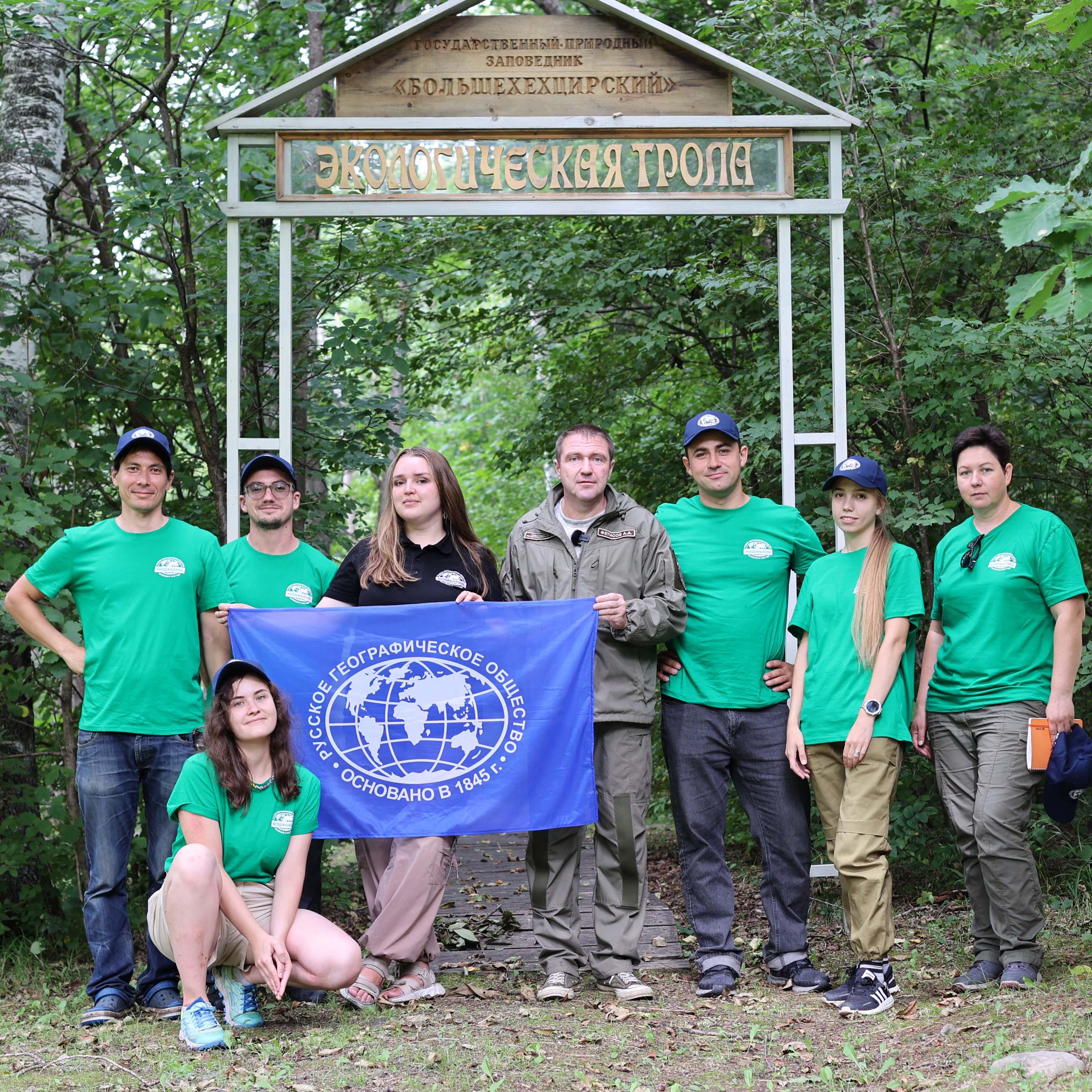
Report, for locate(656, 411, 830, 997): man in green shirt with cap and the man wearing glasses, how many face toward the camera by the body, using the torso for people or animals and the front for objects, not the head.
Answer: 2

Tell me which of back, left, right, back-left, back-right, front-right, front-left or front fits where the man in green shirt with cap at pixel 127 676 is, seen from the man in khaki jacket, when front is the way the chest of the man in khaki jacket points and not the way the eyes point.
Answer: right

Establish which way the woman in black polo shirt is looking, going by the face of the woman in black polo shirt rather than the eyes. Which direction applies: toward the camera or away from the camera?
toward the camera

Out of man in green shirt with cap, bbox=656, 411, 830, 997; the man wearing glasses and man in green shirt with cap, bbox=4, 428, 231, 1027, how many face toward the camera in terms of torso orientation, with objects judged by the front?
3

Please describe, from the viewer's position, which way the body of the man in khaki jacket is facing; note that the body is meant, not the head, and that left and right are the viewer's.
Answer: facing the viewer

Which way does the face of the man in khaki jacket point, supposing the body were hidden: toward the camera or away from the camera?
toward the camera

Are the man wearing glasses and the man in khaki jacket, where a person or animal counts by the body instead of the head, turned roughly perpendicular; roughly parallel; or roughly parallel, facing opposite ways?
roughly parallel

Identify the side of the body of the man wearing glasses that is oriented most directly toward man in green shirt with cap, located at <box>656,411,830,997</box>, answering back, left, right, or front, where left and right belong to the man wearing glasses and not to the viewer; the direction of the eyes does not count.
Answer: left

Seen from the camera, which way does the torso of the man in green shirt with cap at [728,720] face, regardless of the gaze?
toward the camera

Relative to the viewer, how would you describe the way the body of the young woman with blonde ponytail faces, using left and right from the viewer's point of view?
facing the viewer and to the left of the viewer

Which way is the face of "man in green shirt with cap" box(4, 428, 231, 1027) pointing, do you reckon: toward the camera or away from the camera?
toward the camera

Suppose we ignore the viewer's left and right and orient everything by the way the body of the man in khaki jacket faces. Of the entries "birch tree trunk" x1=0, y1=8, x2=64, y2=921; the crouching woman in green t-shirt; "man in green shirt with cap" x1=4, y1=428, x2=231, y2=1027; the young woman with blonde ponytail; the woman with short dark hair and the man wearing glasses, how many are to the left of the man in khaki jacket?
2

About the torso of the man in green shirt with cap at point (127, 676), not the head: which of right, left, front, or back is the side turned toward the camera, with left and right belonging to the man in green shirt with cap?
front

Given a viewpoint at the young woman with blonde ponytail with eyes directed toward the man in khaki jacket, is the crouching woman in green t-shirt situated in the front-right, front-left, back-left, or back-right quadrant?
front-left
